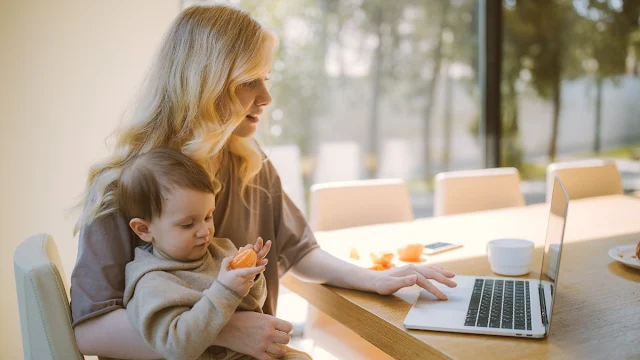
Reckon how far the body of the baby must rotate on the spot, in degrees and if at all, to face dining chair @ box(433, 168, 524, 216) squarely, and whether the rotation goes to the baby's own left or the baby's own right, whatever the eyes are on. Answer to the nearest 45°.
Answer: approximately 90° to the baby's own left

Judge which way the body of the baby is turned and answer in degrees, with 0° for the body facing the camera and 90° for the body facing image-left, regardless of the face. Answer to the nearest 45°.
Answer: approximately 315°

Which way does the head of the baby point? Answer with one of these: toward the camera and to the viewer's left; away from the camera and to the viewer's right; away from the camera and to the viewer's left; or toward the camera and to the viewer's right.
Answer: toward the camera and to the viewer's right

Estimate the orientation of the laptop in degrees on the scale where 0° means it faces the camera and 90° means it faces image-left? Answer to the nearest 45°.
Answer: approximately 90°
